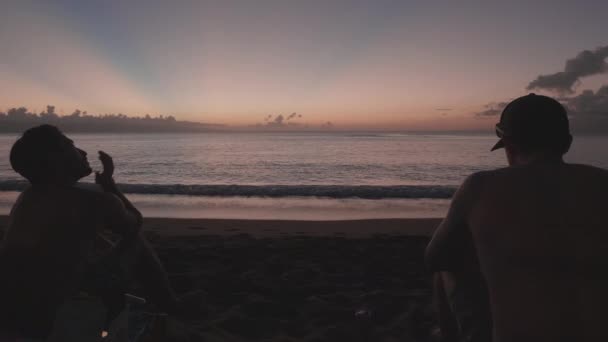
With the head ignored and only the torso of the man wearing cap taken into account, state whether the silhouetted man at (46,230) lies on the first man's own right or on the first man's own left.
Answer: on the first man's own left

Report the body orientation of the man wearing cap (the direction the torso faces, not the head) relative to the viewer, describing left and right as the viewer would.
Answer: facing away from the viewer and to the left of the viewer
